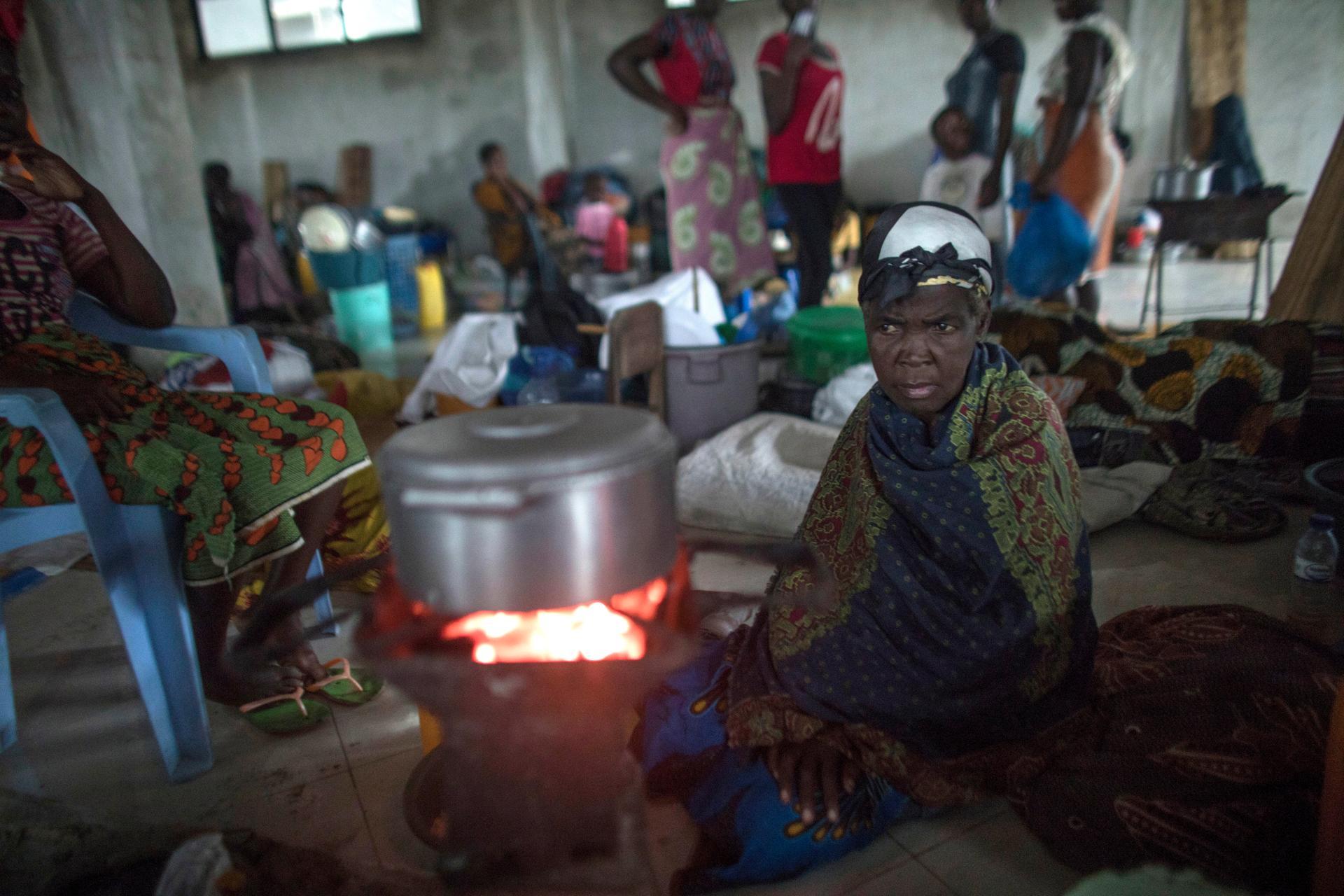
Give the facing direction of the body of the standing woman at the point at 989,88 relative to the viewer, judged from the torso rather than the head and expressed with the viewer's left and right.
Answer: facing the viewer and to the left of the viewer

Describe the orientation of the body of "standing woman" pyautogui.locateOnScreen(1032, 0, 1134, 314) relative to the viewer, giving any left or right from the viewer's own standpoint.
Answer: facing to the left of the viewer

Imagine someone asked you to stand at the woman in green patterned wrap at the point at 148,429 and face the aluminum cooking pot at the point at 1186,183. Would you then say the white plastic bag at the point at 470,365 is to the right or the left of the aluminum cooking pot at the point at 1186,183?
left

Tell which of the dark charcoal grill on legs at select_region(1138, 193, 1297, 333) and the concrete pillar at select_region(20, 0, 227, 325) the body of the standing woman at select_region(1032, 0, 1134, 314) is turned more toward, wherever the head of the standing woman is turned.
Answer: the concrete pillar

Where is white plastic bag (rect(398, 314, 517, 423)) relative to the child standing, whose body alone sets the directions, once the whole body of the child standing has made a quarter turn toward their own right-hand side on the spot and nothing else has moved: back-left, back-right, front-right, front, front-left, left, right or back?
front-left

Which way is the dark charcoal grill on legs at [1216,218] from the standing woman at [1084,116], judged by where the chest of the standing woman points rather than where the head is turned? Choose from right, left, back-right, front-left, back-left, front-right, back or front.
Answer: back-right

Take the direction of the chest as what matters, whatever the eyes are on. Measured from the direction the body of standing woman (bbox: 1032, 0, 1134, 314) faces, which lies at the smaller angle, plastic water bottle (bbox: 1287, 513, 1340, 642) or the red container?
the red container

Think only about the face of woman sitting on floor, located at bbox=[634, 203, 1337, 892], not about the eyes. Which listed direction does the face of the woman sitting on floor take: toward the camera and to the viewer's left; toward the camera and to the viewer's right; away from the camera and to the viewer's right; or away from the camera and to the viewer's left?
toward the camera and to the viewer's left

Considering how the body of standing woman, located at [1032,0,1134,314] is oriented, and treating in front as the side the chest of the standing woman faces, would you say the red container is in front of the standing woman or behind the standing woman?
in front

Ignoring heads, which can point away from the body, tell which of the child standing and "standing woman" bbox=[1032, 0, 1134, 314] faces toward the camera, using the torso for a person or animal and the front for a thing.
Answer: the child standing

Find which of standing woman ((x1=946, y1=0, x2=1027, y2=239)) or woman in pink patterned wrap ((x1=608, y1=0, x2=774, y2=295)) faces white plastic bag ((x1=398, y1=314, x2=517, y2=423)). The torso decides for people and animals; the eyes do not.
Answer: the standing woman

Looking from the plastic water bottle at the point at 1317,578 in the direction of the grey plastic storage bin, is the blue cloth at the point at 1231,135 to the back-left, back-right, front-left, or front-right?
front-right

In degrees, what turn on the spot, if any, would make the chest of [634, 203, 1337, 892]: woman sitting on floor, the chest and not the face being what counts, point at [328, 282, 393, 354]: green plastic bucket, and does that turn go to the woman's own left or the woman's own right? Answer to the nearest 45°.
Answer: approximately 90° to the woman's own right

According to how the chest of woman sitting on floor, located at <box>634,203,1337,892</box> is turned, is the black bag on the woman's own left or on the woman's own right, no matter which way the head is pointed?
on the woman's own right

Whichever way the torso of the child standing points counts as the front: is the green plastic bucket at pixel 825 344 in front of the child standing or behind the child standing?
in front

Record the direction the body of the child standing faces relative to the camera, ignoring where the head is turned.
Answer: toward the camera
